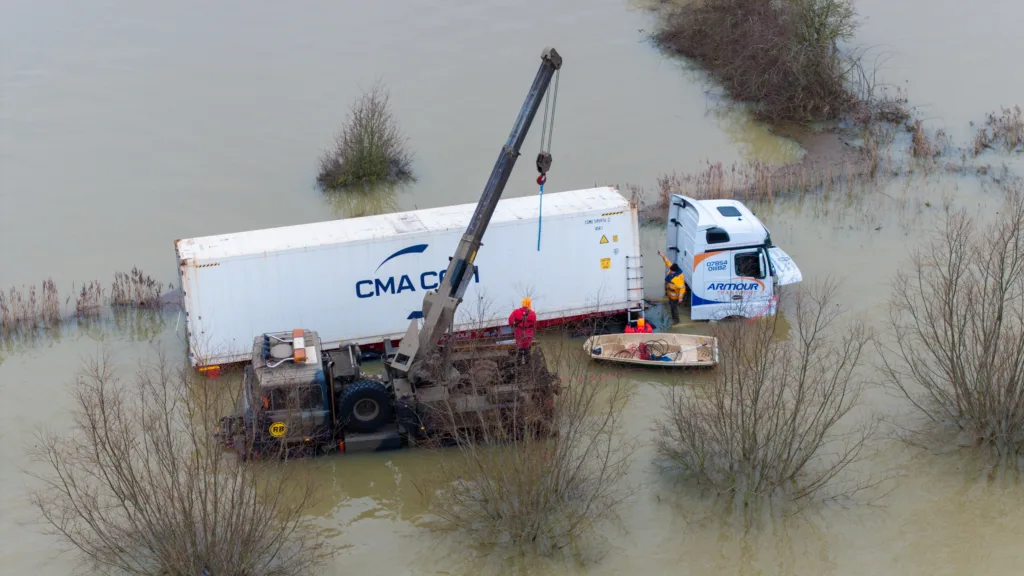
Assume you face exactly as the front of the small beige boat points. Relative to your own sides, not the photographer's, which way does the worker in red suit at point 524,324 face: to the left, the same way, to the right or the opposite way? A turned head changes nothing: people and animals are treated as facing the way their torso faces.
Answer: to the right

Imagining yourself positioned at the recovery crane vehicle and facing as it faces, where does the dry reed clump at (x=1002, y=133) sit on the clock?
The dry reed clump is roughly at 5 o'clock from the recovery crane vehicle.

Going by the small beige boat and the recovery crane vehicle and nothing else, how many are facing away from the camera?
0

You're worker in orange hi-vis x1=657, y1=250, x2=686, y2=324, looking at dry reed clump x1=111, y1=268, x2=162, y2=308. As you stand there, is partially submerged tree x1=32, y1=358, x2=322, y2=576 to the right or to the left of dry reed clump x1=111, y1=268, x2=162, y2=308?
left

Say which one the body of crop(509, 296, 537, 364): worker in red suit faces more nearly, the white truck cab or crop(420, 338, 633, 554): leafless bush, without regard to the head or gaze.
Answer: the white truck cab

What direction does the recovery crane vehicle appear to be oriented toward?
to the viewer's left

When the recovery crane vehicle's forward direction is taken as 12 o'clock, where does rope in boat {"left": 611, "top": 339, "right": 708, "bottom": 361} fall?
The rope in boat is roughly at 5 o'clock from the recovery crane vehicle.

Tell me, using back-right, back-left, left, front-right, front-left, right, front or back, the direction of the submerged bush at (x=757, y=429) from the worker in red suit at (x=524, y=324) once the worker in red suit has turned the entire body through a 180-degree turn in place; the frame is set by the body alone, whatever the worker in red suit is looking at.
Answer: front-left

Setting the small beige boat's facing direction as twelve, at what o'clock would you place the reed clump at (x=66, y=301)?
The reed clump is roughly at 12 o'clock from the small beige boat.

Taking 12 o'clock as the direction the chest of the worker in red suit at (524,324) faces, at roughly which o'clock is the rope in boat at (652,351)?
The rope in boat is roughly at 2 o'clock from the worker in red suit.

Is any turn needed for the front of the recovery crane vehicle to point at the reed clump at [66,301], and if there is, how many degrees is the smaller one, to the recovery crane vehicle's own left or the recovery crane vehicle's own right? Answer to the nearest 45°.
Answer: approximately 45° to the recovery crane vehicle's own right

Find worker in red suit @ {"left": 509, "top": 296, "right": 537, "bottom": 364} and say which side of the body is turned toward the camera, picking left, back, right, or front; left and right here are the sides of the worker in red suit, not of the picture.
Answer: back

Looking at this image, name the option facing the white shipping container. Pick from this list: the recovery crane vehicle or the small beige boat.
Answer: the small beige boat

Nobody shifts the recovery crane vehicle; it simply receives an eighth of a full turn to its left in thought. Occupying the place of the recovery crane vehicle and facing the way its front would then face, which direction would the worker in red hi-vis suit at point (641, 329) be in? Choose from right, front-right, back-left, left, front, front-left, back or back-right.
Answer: back

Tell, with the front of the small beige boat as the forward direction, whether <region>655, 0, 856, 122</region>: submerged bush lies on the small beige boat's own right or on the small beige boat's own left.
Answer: on the small beige boat's own right

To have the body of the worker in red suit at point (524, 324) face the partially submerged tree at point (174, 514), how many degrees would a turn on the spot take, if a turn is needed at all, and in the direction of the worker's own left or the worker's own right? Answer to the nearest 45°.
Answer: approximately 135° to the worker's own left

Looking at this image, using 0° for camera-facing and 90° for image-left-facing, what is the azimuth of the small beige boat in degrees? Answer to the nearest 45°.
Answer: approximately 90°
